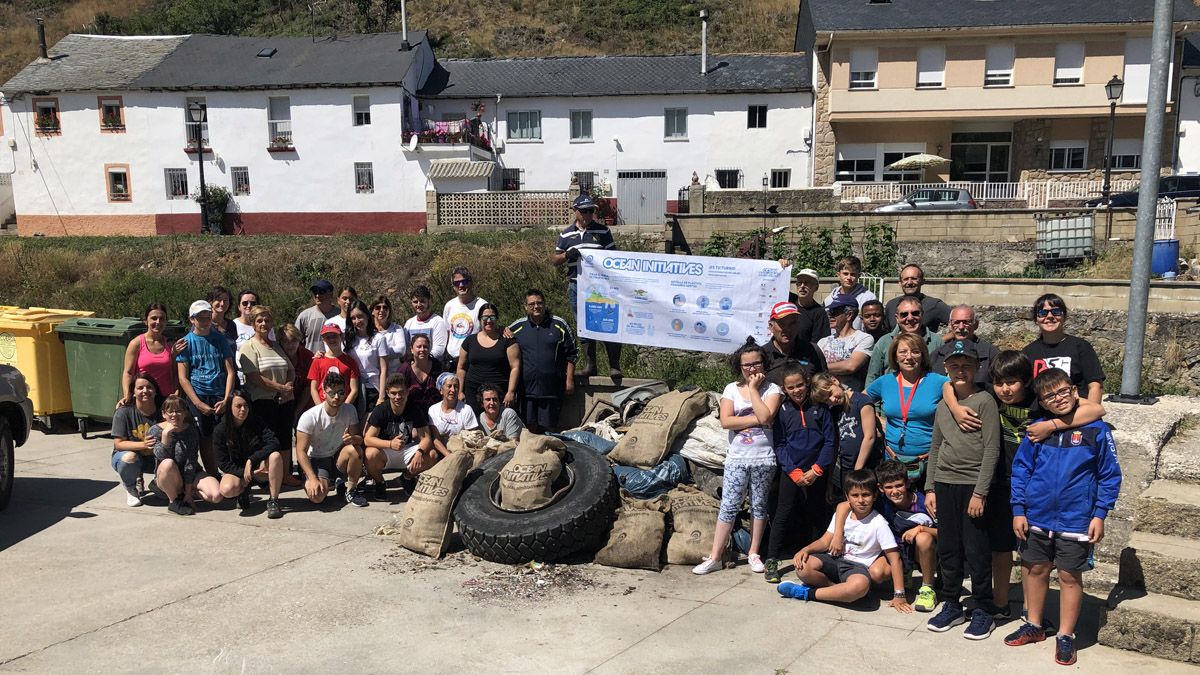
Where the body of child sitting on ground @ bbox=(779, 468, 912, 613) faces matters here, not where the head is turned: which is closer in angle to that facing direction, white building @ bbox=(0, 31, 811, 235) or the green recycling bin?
the green recycling bin

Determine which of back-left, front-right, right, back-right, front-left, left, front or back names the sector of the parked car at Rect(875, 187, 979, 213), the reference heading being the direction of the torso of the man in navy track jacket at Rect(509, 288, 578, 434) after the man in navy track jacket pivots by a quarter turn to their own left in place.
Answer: front-left

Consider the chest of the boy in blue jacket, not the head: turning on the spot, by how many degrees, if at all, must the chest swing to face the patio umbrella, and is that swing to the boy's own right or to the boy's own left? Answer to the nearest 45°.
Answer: approximately 180°

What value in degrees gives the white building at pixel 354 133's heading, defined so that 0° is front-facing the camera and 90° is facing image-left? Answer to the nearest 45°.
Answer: approximately 0°

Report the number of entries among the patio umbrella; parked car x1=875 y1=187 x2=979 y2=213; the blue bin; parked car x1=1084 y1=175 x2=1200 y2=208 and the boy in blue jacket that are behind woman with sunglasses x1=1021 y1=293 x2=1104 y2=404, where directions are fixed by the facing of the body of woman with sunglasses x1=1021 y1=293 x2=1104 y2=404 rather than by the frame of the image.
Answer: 4

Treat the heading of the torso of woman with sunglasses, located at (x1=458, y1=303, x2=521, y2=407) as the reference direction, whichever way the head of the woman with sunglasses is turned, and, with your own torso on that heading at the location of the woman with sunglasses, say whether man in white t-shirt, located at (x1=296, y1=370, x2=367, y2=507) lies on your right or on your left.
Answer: on your right

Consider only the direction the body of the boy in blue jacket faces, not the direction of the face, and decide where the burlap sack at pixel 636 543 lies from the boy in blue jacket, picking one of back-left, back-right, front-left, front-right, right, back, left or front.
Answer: right

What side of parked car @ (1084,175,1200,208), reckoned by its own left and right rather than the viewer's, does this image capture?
left

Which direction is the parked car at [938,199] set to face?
to the viewer's left

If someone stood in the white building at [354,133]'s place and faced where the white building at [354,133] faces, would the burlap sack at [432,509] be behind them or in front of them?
in front

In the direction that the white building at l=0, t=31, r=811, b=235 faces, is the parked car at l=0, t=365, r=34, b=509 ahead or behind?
ahead

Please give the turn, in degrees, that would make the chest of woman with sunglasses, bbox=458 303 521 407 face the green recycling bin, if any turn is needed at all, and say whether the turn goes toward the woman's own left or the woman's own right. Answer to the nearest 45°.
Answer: approximately 135° to the woman's own right

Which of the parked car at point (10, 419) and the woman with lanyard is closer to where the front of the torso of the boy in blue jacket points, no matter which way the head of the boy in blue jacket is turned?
the parked car

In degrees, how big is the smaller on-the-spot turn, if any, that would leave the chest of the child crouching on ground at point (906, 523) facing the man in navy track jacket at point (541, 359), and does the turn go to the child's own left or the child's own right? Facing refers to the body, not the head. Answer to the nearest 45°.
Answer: approximately 135° to the child's own right
